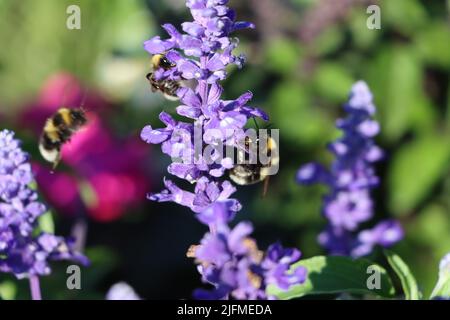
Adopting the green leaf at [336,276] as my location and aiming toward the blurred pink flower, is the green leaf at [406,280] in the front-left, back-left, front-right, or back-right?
back-right
